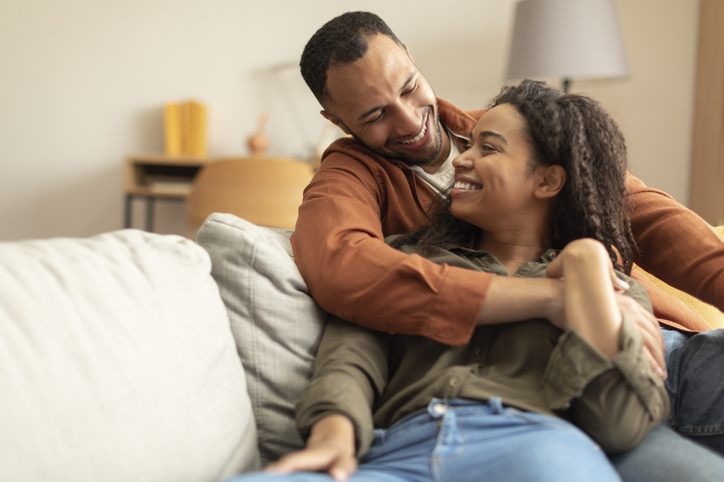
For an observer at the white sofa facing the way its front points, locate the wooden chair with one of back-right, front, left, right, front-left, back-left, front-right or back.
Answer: back

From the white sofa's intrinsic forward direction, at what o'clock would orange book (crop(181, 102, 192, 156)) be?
The orange book is roughly at 6 o'clock from the white sofa.

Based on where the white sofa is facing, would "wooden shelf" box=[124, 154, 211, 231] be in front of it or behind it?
behind

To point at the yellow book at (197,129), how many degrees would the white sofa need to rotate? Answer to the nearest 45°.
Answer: approximately 180°

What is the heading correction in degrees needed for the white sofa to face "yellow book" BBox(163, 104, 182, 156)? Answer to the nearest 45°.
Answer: approximately 180°

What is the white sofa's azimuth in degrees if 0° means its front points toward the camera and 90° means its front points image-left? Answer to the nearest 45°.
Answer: approximately 0°
